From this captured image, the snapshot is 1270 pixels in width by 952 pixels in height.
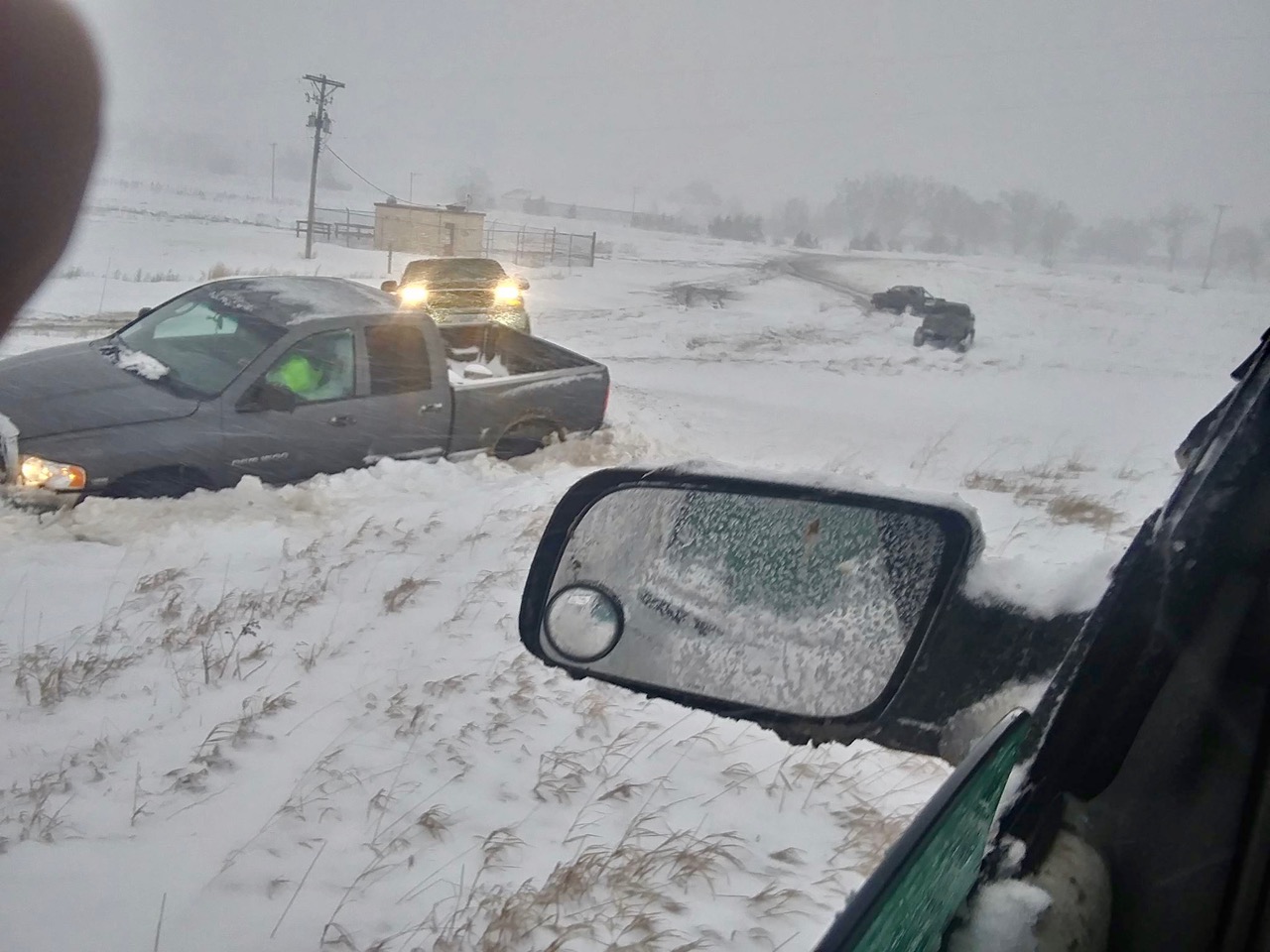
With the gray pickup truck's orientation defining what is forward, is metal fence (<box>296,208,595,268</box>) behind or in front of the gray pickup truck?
behind

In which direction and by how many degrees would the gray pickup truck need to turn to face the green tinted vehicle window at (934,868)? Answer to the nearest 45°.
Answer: approximately 45° to its left

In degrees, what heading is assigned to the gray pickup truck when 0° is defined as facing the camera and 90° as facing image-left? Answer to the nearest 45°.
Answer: approximately 45°

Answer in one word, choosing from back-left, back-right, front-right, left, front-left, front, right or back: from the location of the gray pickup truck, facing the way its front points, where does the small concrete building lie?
back-right
